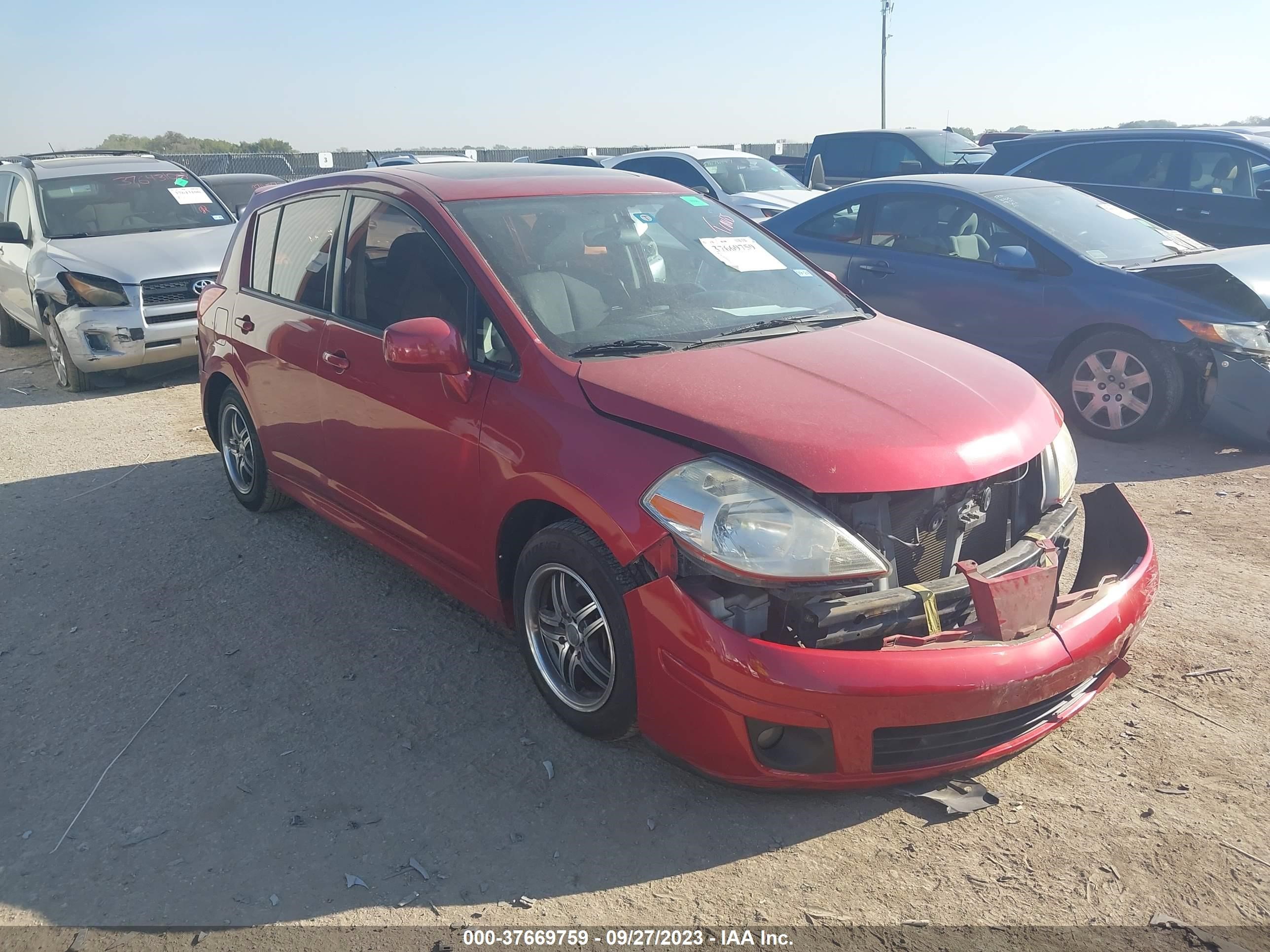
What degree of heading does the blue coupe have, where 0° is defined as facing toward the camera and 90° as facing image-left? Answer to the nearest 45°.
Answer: approximately 315°

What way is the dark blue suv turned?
to the viewer's right

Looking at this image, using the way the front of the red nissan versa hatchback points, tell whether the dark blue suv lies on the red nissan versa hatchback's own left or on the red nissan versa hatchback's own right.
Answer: on the red nissan versa hatchback's own left

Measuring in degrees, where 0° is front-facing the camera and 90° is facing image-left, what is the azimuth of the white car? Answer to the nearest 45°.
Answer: approximately 315°

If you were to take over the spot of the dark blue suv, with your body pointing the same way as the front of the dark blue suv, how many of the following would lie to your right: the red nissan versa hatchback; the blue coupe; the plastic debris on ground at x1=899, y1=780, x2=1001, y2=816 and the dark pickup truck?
3

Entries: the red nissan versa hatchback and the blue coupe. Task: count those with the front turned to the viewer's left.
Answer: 0

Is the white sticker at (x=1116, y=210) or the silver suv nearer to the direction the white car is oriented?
the white sticker

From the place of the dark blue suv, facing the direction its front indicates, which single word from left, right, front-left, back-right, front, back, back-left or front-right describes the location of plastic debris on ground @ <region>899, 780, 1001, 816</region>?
right

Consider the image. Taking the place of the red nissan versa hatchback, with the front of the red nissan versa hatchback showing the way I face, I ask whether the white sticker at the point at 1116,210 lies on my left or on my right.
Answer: on my left

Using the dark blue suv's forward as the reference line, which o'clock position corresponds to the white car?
The white car is roughly at 7 o'clock from the dark blue suv.

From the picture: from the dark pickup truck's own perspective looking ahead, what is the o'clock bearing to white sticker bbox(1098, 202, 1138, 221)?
The white sticker is roughly at 1 o'clock from the dark pickup truck.

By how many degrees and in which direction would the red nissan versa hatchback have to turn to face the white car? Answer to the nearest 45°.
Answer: approximately 135° to its left
